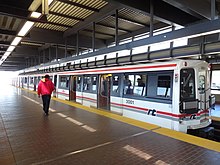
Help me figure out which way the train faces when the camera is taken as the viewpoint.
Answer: facing the viewer and to the right of the viewer

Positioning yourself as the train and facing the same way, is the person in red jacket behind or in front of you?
behind

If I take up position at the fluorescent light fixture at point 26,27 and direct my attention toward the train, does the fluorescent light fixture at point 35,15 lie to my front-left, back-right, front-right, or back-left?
front-right

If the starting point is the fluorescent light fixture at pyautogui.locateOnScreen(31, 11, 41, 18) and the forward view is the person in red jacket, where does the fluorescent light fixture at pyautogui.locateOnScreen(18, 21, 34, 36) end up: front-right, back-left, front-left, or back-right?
front-left

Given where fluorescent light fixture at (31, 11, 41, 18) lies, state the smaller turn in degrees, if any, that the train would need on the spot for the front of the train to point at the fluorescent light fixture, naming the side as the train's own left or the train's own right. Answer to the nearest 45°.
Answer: approximately 135° to the train's own right
